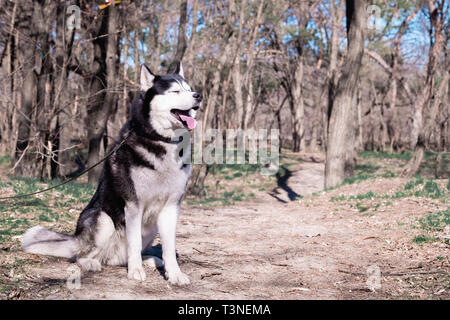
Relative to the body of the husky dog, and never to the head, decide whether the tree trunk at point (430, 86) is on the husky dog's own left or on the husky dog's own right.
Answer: on the husky dog's own left

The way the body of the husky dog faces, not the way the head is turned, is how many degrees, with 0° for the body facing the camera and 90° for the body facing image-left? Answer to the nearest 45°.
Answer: approximately 315°

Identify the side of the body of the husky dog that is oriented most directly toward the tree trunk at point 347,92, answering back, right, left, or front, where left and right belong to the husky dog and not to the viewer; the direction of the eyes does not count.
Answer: left

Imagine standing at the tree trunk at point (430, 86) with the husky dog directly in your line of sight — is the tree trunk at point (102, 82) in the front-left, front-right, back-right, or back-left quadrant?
front-right

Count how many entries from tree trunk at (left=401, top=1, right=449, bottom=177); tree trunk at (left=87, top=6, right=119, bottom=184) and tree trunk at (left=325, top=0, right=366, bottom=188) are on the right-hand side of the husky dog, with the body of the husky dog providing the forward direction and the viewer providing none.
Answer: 0

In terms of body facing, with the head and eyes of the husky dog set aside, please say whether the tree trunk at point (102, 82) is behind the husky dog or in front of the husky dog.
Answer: behind

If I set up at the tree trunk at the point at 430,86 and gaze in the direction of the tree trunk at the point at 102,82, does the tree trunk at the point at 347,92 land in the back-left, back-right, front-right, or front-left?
front-left
